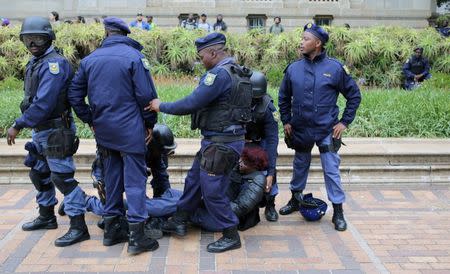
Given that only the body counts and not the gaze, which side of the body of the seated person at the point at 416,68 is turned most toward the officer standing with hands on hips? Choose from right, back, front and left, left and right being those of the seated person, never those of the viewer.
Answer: front

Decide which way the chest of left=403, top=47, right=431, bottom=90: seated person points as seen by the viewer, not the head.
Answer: toward the camera

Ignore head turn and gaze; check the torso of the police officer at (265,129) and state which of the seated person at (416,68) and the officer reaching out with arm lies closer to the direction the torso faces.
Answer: the officer reaching out with arm

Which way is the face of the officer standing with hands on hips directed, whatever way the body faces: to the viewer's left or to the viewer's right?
to the viewer's left

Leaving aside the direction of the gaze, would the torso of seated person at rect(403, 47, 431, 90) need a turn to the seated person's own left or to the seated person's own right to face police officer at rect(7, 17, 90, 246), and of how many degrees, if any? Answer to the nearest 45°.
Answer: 0° — they already face them

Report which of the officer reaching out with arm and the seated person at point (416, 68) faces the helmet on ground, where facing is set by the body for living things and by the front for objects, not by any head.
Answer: the seated person

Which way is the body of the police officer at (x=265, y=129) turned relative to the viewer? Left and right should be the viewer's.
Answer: facing the viewer and to the left of the viewer

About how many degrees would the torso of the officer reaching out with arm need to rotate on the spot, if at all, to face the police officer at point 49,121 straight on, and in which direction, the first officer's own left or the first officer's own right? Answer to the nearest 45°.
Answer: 0° — they already face them

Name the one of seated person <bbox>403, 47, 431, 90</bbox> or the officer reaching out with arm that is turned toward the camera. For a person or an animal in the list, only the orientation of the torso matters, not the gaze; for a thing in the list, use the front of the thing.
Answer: the seated person

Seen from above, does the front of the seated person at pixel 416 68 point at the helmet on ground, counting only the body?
yes

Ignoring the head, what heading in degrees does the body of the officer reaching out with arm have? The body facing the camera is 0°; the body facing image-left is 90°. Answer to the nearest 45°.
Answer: approximately 90°

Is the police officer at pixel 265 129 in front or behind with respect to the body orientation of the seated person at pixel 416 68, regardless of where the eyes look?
in front
